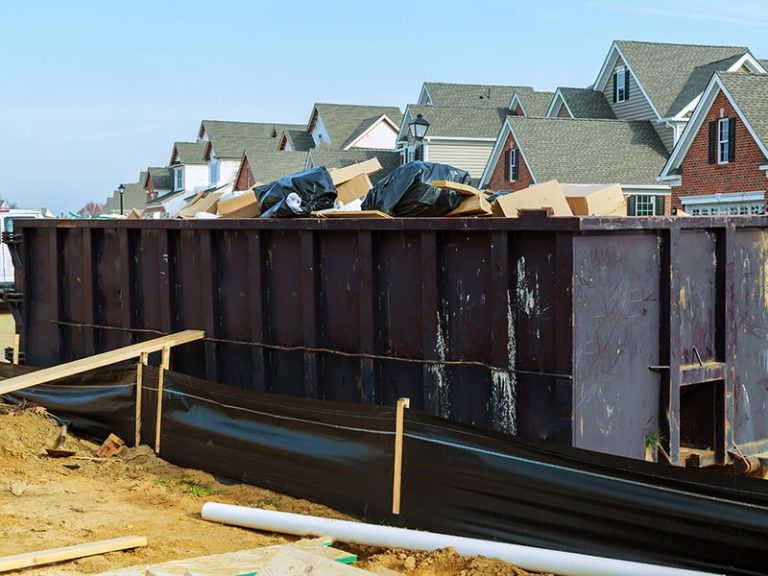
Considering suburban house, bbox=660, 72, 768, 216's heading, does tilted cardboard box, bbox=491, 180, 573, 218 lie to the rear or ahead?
ahead

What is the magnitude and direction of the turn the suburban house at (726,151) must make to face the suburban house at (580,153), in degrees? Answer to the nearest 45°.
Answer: approximately 90° to its right

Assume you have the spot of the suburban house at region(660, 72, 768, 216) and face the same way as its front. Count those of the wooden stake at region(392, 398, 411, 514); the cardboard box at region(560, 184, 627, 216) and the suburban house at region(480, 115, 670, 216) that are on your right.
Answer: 1

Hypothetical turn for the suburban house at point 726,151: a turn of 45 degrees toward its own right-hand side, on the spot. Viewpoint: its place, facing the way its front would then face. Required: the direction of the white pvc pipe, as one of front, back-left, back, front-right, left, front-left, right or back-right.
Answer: left

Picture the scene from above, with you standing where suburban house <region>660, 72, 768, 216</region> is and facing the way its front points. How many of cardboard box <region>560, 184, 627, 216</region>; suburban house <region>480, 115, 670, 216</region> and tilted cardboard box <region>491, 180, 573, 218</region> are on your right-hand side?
1

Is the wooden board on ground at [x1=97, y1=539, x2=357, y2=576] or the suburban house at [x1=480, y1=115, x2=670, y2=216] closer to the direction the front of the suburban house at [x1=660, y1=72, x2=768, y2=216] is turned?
the wooden board on ground

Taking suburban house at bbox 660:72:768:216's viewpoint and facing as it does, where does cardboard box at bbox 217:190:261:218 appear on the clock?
The cardboard box is roughly at 11 o'clock from the suburban house.

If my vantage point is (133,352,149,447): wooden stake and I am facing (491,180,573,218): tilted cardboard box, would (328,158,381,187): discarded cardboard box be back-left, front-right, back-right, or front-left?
front-left

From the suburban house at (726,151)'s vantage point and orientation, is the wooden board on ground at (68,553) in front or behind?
in front

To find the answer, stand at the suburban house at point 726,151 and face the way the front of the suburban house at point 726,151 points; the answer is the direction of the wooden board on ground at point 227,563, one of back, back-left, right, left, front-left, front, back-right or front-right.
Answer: front-left

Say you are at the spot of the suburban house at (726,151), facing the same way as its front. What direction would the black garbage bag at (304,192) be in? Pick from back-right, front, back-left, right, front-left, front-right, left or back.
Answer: front-left

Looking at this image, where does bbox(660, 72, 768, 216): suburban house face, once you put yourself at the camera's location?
facing the viewer and to the left of the viewer

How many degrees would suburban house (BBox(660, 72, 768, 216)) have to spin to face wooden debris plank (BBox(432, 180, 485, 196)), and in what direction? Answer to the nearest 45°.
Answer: approximately 45° to its left
